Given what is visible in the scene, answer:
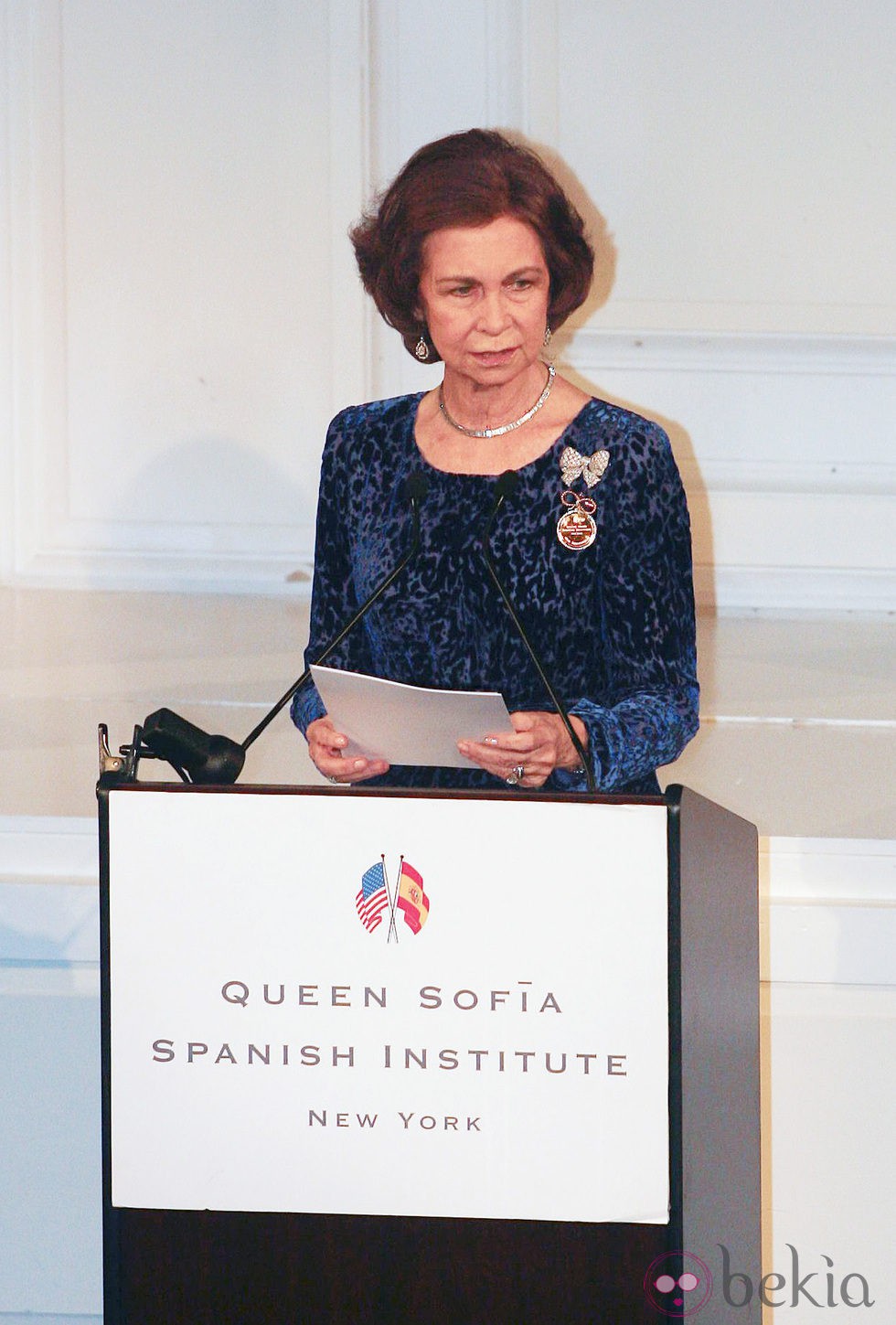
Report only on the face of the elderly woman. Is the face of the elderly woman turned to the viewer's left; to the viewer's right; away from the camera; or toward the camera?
toward the camera

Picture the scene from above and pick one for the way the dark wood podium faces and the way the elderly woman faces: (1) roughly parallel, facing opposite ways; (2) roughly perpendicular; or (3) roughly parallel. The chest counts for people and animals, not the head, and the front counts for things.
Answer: roughly parallel

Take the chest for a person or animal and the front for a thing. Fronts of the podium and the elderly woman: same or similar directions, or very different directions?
same or similar directions

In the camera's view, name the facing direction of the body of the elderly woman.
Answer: toward the camera

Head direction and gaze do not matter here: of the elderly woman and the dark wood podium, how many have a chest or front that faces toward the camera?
2

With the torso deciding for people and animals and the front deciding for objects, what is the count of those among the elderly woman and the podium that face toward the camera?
2

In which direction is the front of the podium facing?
toward the camera
